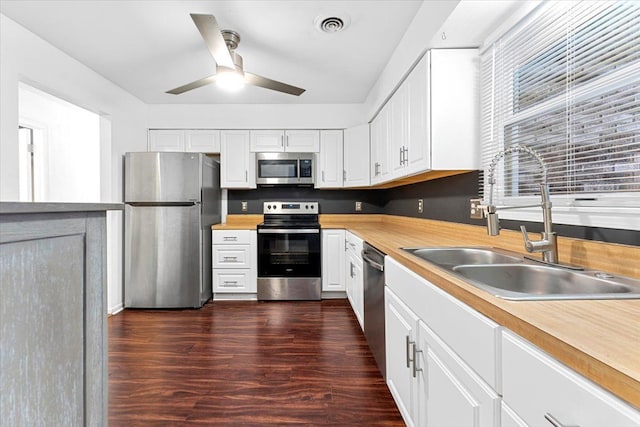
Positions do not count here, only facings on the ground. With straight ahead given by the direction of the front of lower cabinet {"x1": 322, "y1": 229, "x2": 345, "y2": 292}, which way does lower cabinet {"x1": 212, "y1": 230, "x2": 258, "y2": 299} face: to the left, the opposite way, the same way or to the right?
the same way

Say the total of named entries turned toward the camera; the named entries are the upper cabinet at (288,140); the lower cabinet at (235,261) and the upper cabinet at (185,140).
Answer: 3

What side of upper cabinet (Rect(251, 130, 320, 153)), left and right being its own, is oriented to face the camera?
front

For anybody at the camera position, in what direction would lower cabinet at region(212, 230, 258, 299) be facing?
facing the viewer

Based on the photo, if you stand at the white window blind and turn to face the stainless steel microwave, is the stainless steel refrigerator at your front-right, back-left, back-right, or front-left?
front-left

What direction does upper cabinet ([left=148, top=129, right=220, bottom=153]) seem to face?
toward the camera

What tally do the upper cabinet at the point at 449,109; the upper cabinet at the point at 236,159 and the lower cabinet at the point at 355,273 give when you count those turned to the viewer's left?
2

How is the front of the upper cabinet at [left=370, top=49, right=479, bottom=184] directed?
to the viewer's left

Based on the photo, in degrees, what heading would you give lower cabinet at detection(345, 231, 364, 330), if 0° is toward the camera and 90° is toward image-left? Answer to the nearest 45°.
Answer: approximately 90°

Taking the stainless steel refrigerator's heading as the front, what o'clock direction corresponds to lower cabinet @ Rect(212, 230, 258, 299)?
The lower cabinet is roughly at 9 o'clock from the stainless steel refrigerator.

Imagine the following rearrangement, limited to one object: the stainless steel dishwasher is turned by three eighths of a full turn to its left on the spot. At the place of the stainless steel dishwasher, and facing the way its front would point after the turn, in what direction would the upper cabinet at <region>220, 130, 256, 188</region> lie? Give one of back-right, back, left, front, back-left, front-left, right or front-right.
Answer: back

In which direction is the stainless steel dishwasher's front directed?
to the viewer's left

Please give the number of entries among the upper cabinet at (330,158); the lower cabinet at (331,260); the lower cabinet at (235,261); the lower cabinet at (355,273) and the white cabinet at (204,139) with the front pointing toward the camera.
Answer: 4

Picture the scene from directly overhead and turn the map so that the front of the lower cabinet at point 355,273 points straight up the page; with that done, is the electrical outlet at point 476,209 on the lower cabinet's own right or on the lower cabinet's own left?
on the lower cabinet's own left

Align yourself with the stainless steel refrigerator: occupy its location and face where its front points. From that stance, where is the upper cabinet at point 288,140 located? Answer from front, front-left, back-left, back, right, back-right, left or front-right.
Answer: left

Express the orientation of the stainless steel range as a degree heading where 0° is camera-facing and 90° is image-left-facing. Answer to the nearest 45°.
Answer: approximately 0°
